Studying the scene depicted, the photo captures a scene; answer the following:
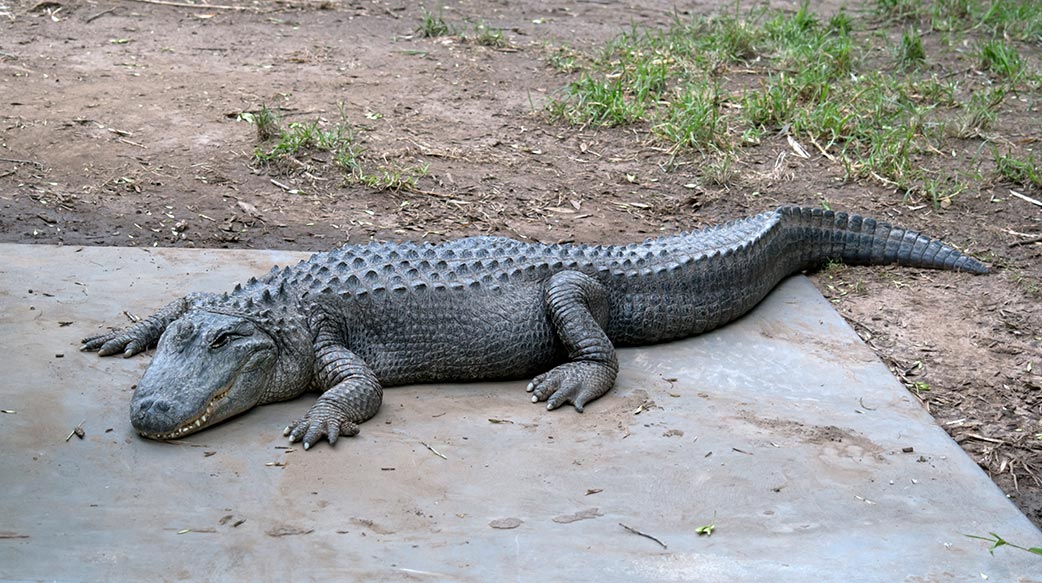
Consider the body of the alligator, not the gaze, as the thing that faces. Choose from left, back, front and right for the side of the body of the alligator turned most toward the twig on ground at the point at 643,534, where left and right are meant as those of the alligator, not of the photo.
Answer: left

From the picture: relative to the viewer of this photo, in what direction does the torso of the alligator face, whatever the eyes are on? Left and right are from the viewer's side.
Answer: facing the viewer and to the left of the viewer

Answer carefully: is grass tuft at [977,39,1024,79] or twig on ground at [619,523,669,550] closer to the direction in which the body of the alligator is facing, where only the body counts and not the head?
the twig on ground

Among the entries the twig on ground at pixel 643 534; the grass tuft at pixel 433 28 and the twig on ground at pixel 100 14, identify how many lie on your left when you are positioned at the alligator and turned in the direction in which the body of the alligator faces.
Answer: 1

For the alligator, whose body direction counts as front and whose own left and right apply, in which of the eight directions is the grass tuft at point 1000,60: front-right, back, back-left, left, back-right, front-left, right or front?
back

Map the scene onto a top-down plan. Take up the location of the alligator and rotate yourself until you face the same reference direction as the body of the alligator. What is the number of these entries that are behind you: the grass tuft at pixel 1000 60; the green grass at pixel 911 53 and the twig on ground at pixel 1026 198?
3

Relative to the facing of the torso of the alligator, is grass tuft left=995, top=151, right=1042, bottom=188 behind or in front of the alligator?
behind

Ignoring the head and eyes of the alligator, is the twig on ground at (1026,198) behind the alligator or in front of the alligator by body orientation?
behind

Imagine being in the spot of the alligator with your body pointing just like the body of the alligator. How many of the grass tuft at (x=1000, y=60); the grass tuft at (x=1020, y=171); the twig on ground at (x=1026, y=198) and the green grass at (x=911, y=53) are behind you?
4

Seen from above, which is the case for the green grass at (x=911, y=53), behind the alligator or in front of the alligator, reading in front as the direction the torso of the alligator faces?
behind

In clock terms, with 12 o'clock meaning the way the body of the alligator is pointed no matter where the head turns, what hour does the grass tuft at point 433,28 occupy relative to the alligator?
The grass tuft is roughly at 4 o'clock from the alligator.

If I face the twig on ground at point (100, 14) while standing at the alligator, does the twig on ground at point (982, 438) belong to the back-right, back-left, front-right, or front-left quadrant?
back-right

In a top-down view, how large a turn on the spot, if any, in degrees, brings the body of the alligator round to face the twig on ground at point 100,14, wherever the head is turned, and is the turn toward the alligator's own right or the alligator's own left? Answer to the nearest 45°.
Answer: approximately 90° to the alligator's own right

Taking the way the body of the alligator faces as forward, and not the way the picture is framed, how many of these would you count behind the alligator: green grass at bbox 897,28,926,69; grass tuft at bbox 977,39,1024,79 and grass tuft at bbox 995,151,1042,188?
3
